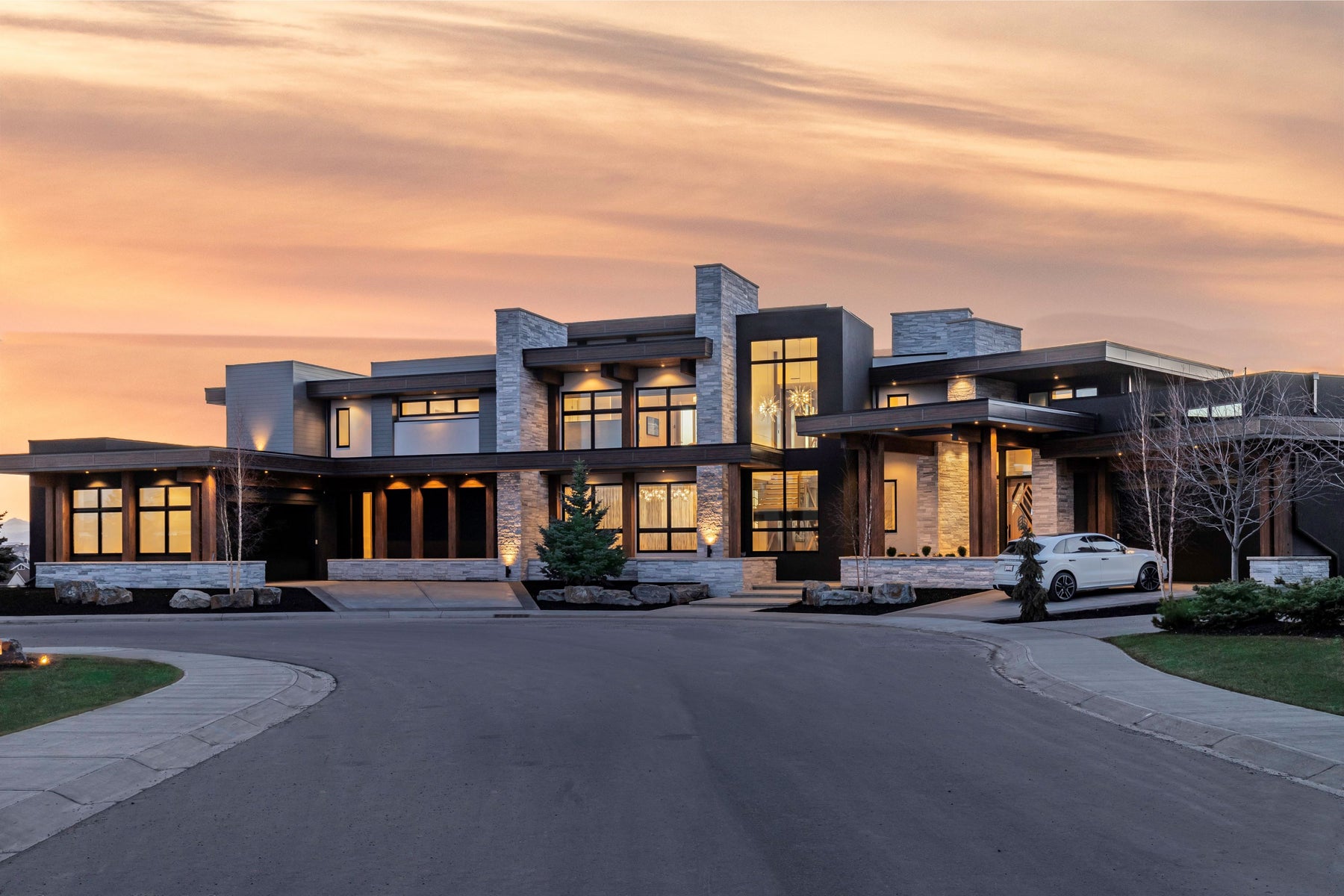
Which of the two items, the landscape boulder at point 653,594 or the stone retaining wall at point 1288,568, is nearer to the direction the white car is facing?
the stone retaining wall

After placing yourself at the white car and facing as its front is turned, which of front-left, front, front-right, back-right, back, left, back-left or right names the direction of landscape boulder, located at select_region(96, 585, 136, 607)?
back-left

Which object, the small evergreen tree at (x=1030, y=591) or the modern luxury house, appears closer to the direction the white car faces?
the modern luxury house

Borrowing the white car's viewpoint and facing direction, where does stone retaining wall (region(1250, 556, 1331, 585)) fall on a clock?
The stone retaining wall is roughly at 1 o'clock from the white car.

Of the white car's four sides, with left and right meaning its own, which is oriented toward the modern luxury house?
left

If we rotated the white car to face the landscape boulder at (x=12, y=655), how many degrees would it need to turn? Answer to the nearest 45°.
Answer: approximately 180°

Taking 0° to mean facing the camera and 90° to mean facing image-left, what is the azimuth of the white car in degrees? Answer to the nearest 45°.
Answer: approximately 225°

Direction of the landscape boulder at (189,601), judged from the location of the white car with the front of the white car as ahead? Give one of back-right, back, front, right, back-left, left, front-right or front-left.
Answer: back-left
